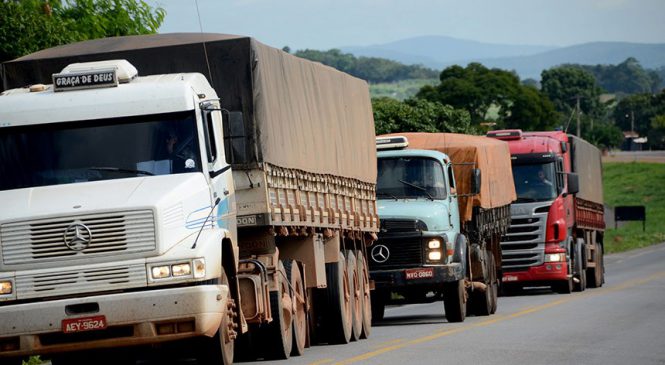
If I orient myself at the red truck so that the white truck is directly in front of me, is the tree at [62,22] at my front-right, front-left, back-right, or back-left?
front-right

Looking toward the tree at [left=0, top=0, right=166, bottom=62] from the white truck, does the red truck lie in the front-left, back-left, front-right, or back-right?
front-right

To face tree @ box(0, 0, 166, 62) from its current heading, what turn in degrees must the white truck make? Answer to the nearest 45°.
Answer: approximately 180°

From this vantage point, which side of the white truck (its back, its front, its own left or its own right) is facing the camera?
front

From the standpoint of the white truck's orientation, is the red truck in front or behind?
behind

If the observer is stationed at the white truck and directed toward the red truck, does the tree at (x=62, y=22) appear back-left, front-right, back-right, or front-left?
front-left
